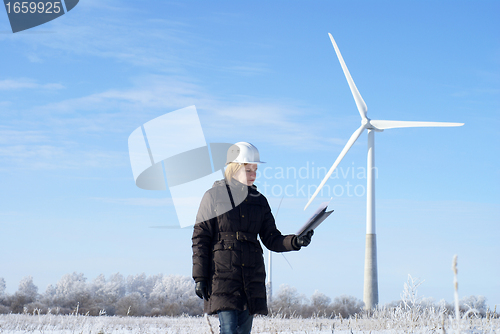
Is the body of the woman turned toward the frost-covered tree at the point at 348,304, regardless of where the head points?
no

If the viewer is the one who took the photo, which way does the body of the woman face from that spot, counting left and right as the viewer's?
facing the viewer and to the right of the viewer

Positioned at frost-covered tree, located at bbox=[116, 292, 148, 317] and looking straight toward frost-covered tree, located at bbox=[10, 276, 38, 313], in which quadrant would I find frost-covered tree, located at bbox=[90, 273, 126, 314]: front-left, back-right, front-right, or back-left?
front-right

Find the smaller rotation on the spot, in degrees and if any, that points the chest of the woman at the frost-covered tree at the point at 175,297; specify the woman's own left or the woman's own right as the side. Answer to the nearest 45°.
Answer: approximately 135° to the woman's own left

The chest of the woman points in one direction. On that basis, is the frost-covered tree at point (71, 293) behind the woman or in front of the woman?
behind

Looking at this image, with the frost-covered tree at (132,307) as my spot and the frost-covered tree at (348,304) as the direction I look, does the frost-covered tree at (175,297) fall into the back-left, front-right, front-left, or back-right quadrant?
front-left

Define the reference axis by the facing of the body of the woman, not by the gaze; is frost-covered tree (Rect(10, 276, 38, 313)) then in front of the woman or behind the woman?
behind

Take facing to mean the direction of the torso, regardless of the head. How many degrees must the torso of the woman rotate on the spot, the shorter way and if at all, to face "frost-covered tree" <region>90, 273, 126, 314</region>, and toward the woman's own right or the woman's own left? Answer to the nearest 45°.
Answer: approximately 135° to the woman's own left
